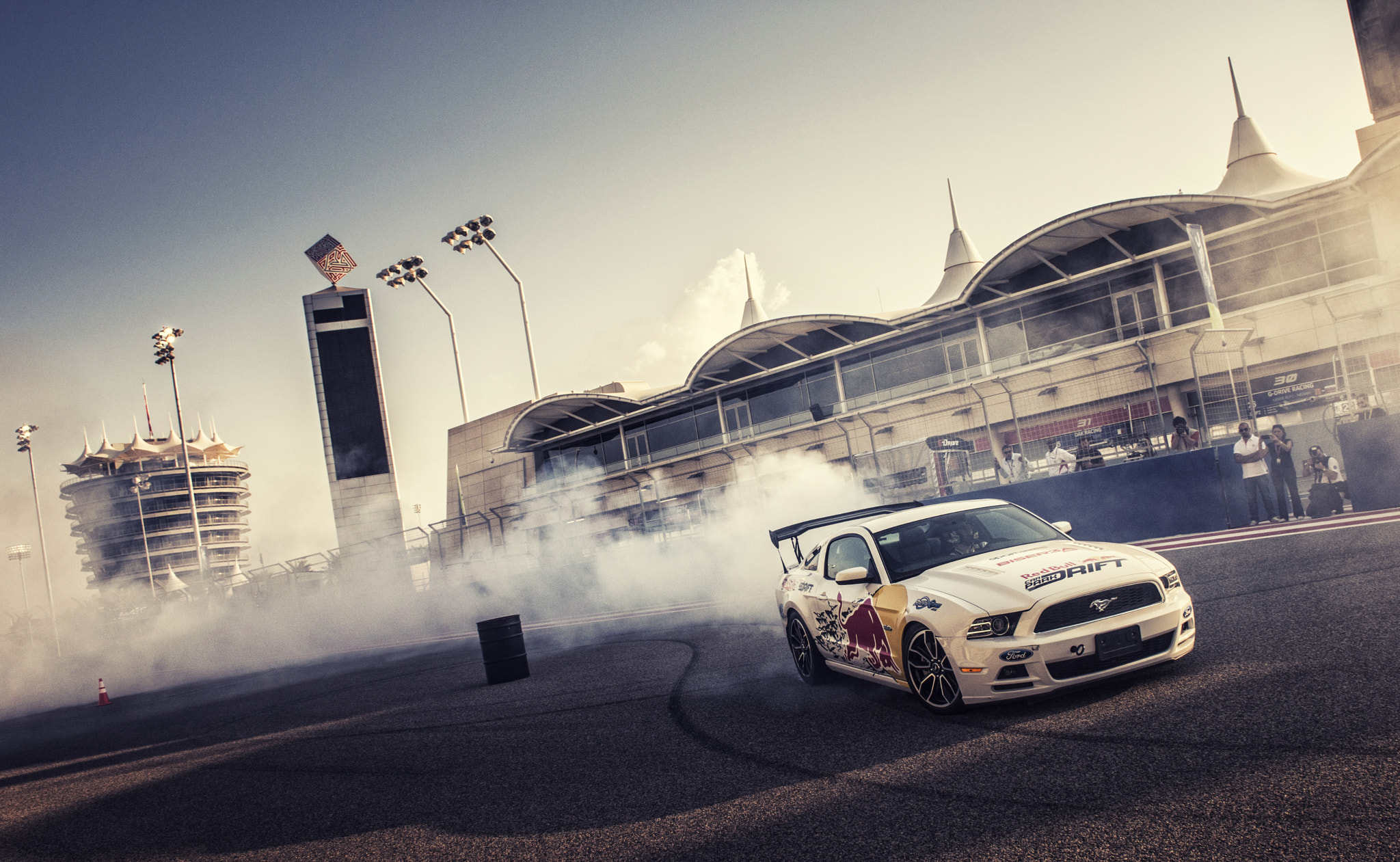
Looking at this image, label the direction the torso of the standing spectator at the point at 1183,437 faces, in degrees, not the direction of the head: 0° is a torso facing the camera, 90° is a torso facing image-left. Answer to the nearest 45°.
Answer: approximately 0°

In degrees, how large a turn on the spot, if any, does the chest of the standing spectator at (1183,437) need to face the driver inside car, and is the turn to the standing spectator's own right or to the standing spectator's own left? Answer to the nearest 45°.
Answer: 0° — they already face them

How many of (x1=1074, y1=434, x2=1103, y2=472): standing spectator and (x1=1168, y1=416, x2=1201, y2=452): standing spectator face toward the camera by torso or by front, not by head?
2

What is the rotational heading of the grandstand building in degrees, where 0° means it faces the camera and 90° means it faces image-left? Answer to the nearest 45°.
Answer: approximately 45°

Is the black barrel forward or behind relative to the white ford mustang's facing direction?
behind

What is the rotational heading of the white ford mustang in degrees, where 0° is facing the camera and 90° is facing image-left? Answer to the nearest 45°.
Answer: approximately 315°

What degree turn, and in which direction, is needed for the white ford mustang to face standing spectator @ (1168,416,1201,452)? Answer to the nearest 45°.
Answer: approximately 135° to its left
